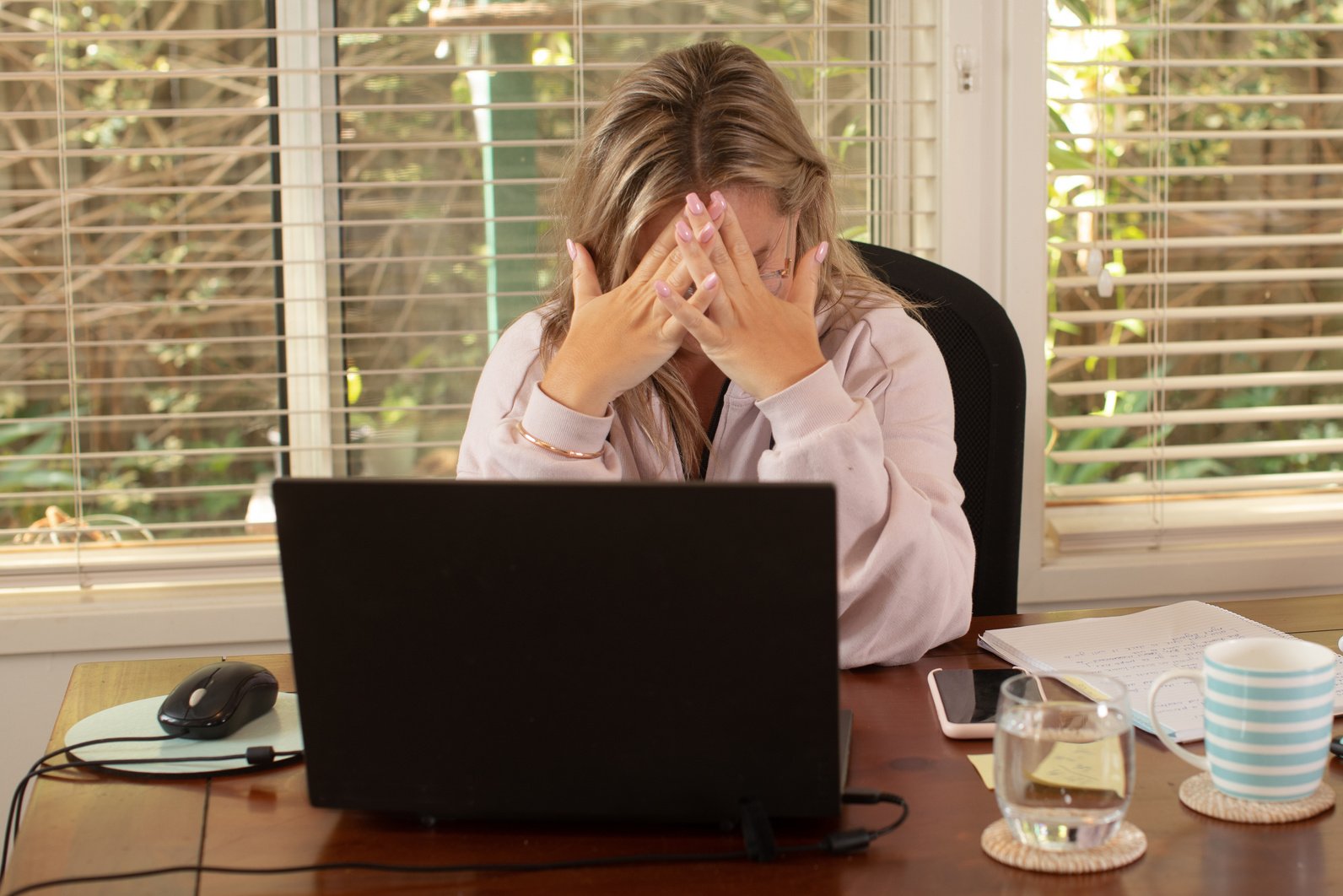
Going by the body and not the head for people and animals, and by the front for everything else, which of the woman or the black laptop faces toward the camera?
the woman

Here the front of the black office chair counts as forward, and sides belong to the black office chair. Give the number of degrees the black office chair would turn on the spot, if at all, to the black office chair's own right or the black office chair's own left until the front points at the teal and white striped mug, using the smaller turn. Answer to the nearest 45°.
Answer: approximately 45° to the black office chair's own left

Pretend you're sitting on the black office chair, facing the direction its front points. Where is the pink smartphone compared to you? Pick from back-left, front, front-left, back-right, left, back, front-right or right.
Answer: front-left

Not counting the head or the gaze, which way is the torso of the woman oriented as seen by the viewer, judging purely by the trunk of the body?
toward the camera

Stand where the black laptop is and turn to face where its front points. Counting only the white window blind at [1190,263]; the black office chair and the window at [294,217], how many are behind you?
0

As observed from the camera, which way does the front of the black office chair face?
facing the viewer and to the left of the viewer

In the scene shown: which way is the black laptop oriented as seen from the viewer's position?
away from the camera

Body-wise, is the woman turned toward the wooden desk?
yes

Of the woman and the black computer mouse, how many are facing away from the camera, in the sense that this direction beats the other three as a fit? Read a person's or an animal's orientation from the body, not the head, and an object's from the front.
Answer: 0

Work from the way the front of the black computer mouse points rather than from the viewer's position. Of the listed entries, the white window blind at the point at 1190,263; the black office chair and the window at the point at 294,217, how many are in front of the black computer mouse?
0

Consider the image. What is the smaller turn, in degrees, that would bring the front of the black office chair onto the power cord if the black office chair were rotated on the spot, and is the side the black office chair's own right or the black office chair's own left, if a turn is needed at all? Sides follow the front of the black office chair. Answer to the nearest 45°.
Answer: approximately 45° to the black office chair's own left

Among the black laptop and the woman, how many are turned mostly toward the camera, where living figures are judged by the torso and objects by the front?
1

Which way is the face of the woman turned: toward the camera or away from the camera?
toward the camera
